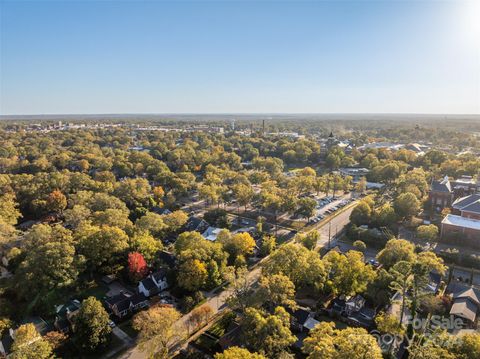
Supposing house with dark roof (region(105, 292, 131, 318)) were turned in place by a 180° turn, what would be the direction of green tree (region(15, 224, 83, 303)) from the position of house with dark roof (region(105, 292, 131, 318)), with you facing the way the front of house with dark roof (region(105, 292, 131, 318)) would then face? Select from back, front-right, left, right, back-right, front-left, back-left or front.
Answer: front

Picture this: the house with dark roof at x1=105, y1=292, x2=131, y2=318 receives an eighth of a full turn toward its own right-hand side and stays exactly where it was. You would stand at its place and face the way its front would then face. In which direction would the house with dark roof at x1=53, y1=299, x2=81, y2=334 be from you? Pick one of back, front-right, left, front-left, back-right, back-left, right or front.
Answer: right

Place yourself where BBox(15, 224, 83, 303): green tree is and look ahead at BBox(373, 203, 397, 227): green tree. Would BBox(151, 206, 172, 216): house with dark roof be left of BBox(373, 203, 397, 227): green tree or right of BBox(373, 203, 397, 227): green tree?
left

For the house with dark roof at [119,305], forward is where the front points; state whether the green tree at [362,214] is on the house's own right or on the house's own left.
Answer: on the house's own left

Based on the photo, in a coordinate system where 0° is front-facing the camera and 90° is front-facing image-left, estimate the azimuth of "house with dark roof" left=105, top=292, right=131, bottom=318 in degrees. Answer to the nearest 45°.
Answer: approximately 315°

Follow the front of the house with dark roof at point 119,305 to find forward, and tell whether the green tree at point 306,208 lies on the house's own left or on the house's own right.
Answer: on the house's own left

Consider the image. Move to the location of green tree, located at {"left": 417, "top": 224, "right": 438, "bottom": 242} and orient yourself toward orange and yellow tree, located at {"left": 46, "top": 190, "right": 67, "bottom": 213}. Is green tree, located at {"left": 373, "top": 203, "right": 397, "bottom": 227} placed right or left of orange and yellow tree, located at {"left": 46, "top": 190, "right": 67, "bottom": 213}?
right

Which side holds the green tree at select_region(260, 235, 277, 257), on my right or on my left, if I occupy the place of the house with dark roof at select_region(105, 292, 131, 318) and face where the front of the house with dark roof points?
on my left

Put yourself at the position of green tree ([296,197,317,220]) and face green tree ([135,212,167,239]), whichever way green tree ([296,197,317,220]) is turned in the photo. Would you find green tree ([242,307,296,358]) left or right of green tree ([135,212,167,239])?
left

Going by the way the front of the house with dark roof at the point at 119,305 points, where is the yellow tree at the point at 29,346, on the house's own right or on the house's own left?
on the house's own right

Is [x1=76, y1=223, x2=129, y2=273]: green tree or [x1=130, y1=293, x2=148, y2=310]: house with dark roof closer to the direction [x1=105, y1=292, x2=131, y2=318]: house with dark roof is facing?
the house with dark roof

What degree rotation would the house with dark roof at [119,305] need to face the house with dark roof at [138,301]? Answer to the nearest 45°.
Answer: approximately 45° to its left

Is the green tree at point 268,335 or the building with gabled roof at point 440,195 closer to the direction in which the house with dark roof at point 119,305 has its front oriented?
the green tree
